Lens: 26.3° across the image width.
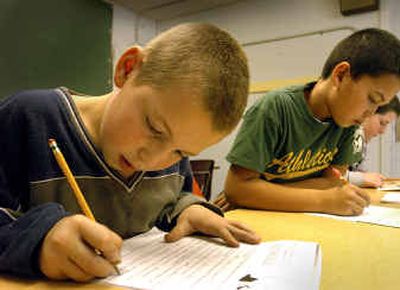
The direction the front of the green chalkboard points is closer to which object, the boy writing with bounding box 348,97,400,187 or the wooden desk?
the wooden desk

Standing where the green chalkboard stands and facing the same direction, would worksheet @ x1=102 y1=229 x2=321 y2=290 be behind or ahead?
ahead

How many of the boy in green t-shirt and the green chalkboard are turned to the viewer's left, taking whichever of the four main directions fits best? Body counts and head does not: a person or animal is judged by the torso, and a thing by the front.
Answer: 0

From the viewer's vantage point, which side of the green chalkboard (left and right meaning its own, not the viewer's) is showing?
front

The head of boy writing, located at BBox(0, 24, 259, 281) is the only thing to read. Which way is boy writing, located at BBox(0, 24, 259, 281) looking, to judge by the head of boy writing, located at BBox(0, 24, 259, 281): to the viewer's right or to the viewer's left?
to the viewer's right

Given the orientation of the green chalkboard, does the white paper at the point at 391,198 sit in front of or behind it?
in front

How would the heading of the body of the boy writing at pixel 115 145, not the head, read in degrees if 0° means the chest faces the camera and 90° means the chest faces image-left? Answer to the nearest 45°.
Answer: approximately 315°

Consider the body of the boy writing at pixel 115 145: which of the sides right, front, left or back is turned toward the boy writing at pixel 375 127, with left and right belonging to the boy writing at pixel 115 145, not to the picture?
left

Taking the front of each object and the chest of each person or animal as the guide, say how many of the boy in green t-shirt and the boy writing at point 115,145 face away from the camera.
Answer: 0

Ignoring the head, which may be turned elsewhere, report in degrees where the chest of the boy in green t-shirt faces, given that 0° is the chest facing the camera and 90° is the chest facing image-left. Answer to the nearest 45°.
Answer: approximately 315°

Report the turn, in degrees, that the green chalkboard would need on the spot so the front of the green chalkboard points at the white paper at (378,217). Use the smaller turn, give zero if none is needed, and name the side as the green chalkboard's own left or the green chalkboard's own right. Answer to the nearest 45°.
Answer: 0° — it already faces it

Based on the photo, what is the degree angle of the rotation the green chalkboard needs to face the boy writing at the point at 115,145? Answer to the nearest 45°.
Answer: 0° — it already faces them

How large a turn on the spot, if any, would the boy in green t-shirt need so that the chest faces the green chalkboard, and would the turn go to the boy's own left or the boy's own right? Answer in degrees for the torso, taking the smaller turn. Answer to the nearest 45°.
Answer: approximately 180°
